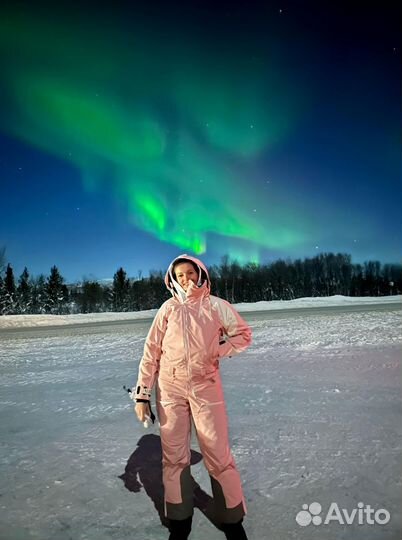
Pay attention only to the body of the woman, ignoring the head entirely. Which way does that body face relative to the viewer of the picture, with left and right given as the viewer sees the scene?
facing the viewer

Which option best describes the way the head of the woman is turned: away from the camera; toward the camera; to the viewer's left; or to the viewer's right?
toward the camera
